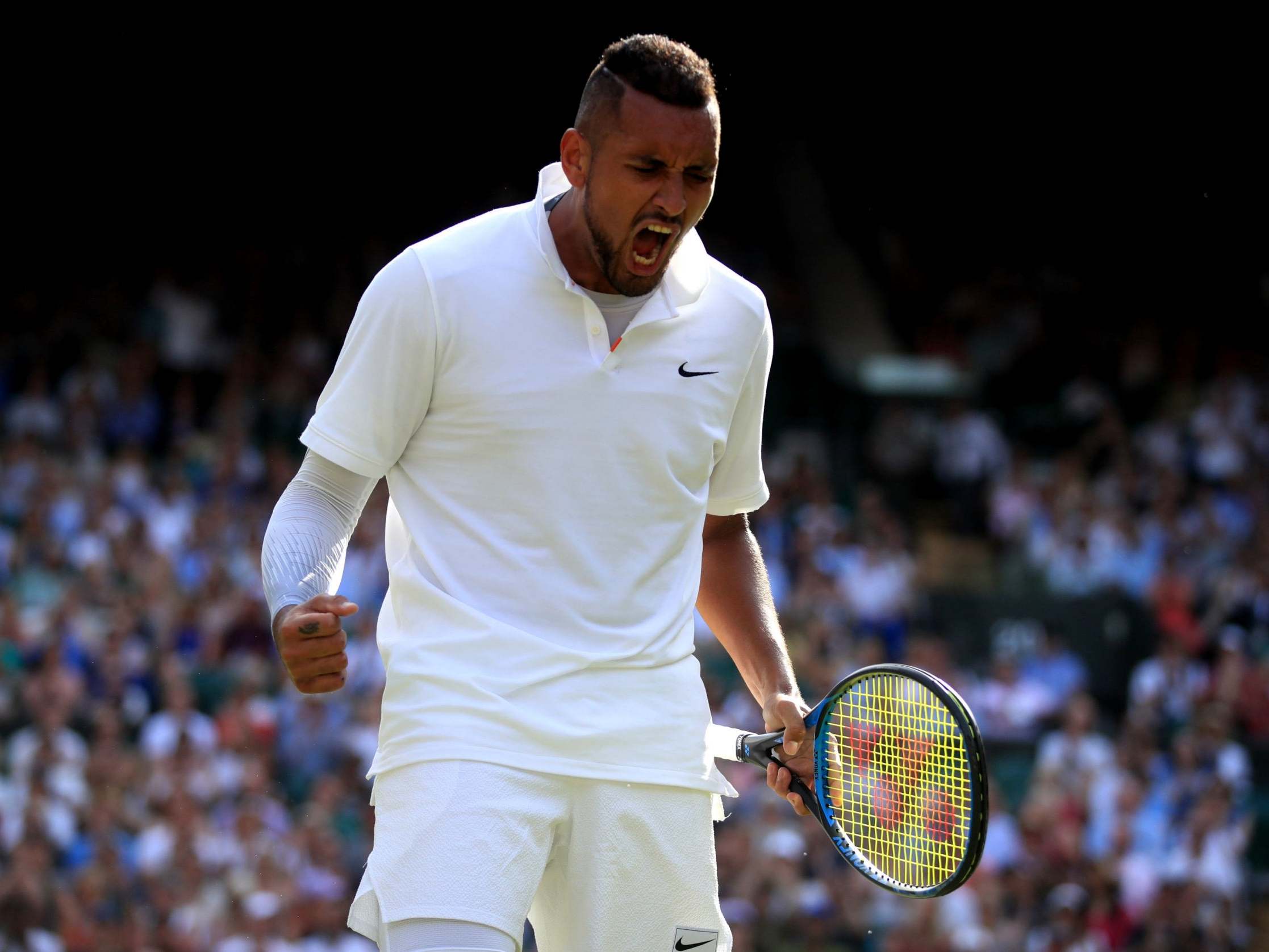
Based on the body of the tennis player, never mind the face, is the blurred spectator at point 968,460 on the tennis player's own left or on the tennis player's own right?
on the tennis player's own left

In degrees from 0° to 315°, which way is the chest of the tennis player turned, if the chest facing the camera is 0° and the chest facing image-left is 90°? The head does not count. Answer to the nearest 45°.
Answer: approximately 315°
